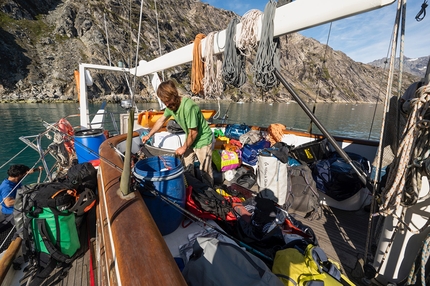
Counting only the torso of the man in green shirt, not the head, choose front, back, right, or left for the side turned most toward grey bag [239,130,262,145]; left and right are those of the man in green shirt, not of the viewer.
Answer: back

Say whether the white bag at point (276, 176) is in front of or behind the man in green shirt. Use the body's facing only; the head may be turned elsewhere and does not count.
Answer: behind

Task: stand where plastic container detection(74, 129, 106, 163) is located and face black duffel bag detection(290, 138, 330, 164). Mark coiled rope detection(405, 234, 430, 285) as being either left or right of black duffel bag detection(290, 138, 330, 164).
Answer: right

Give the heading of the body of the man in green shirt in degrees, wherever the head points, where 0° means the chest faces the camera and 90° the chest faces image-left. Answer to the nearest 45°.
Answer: approximately 45°
